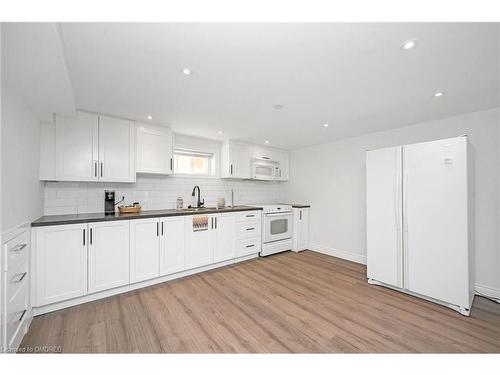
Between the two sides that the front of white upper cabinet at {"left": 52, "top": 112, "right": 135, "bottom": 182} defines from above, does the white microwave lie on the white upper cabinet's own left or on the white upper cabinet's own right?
on the white upper cabinet's own left

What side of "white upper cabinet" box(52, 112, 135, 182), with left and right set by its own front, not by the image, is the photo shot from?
front

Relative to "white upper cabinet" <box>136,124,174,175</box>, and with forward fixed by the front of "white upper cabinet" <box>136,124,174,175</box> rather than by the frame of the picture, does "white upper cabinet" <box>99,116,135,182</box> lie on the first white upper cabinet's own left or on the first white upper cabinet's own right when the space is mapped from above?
on the first white upper cabinet's own right

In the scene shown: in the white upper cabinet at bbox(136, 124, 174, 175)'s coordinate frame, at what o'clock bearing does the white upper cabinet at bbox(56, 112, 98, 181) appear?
the white upper cabinet at bbox(56, 112, 98, 181) is roughly at 4 o'clock from the white upper cabinet at bbox(136, 124, 174, 175).

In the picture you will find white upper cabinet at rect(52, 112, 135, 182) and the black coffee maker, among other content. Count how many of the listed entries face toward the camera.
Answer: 2

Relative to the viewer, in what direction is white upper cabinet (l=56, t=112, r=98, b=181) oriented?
toward the camera

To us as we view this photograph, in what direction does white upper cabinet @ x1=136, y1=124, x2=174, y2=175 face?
facing the viewer and to the right of the viewer

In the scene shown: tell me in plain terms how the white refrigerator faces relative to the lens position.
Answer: facing the viewer and to the left of the viewer

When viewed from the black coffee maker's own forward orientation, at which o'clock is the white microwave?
The white microwave is roughly at 9 o'clock from the black coffee maker.

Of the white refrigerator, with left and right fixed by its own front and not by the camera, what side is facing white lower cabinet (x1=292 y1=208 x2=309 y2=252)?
right

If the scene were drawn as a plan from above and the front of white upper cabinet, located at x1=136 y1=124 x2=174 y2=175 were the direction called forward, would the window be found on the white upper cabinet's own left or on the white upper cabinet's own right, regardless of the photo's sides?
on the white upper cabinet's own left
